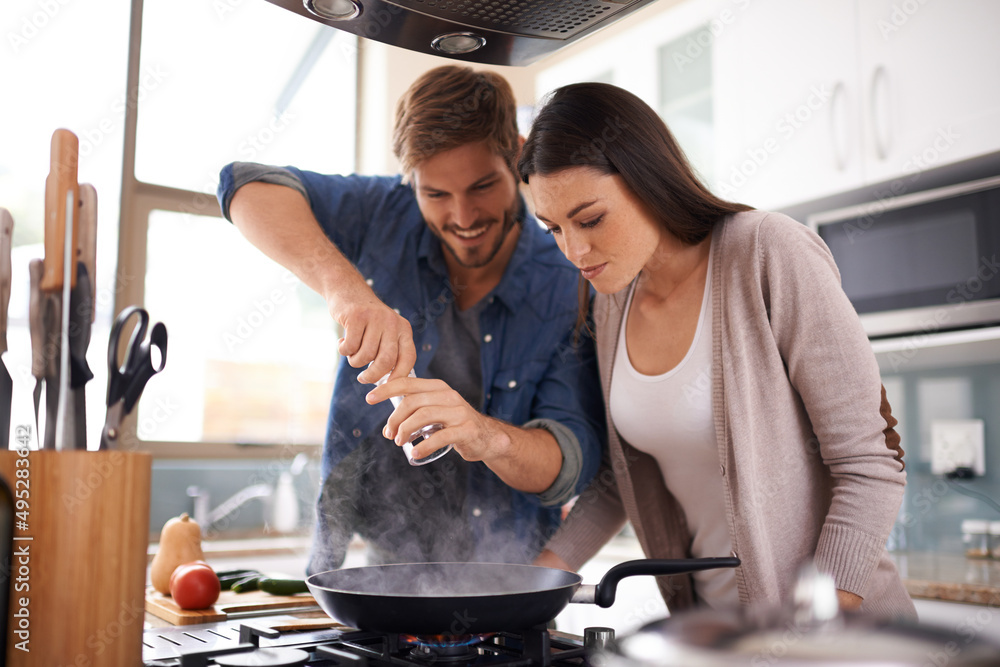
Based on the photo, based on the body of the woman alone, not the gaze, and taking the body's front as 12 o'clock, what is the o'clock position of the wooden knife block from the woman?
The wooden knife block is roughly at 12 o'clock from the woman.

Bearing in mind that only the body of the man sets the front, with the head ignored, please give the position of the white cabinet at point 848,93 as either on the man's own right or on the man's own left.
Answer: on the man's own left

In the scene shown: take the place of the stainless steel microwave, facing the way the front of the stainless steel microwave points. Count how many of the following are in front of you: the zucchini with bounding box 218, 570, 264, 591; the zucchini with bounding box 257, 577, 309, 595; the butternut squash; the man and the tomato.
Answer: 5

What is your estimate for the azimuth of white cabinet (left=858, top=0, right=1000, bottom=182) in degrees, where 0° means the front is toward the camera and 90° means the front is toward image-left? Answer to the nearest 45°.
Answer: approximately 45°

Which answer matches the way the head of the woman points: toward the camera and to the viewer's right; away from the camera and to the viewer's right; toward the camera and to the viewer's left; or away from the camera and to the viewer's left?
toward the camera and to the viewer's left

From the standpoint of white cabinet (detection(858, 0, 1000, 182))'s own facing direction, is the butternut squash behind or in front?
in front

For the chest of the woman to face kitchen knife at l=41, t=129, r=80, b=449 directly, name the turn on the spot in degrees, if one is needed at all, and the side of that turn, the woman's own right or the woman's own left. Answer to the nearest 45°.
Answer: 0° — they already face it

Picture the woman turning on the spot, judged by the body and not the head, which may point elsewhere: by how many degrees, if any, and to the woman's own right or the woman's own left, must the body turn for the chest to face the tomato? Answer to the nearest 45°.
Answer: approximately 45° to the woman's own right

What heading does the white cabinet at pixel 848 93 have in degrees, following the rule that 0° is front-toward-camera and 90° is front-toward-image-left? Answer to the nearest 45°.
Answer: approximately 45°
